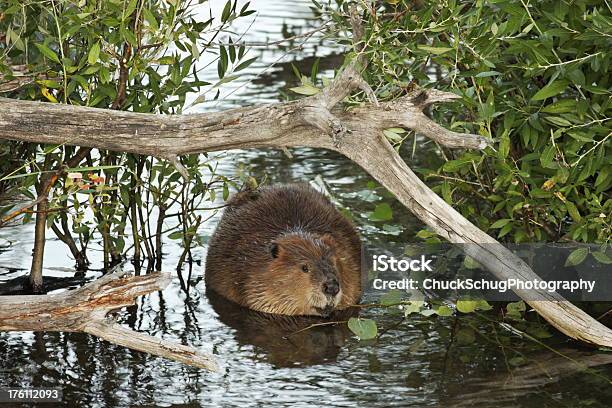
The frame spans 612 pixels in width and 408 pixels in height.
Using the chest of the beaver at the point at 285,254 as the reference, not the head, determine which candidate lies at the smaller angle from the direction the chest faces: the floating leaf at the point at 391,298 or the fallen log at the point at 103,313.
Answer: the floating leaf

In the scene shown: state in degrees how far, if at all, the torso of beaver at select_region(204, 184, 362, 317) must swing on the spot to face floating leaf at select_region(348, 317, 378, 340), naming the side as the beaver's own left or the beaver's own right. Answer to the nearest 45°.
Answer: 0° — it already faces it

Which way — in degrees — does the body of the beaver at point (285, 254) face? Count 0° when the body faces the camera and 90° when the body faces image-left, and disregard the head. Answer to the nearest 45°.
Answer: approximately 315°

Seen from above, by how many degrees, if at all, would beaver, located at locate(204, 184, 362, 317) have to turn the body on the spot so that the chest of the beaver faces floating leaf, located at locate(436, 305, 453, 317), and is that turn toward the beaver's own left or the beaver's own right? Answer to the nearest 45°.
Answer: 0° — it already faces it

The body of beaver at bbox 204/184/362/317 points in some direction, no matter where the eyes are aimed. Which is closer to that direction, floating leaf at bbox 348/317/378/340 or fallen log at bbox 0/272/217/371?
the floating leaf

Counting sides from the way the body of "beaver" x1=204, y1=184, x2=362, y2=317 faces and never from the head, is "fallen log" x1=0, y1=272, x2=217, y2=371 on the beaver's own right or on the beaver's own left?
on the beaver's own right
